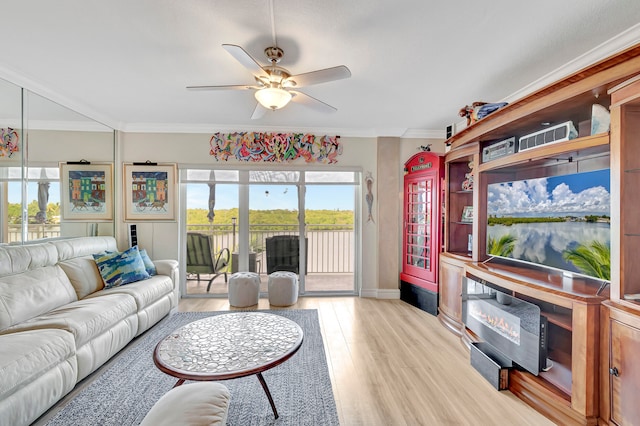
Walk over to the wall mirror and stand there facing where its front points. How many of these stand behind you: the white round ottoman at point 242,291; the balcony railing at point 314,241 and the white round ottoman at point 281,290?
0

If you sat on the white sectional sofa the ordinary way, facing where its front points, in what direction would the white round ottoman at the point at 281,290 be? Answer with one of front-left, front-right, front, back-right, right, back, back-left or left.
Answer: front-left

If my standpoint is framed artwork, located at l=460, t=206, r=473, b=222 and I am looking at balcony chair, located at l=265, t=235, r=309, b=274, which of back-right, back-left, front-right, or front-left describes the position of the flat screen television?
back-left

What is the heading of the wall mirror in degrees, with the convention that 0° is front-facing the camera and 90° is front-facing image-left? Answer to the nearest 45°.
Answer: approximately 315°

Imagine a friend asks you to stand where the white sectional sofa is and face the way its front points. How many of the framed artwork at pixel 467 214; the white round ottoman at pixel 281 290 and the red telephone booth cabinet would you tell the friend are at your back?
0

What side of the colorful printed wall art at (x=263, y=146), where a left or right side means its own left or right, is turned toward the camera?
front

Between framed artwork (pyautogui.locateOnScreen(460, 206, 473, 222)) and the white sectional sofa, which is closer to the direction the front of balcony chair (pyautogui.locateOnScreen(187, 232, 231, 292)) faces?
the framed artwork

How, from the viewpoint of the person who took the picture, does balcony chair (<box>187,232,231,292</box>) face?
facing away from the viewer and to the right of the viewer

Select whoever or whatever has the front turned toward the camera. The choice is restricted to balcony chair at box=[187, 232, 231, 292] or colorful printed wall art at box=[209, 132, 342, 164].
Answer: the colorful printed wall art

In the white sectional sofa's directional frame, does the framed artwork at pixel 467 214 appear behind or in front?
in front

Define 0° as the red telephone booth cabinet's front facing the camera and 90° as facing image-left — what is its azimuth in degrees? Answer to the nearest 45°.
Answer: approximately 45°

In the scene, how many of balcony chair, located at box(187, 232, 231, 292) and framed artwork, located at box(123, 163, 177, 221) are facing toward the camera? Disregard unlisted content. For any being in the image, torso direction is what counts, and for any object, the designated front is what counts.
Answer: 1

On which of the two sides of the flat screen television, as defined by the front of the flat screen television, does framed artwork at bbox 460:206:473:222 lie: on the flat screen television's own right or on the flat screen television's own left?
on the flat screen television's own right

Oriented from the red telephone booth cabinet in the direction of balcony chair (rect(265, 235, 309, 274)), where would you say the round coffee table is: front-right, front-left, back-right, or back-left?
front-left

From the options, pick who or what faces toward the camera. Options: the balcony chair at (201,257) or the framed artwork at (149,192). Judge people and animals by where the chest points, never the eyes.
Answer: the framed artwork

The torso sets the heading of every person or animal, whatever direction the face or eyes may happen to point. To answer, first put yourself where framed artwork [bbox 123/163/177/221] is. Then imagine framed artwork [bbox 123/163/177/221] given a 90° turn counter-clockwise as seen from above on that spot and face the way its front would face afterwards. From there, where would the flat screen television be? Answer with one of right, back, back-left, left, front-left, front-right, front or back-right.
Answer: front-right

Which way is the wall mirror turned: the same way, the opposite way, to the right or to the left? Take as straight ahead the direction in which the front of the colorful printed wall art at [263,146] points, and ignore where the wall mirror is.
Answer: to the left

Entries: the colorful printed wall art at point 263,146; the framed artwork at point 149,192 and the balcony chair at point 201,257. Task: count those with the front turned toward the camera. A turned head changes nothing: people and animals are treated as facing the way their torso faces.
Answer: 2

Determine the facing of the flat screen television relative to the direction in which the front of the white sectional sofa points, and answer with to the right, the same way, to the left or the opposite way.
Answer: the opposite way

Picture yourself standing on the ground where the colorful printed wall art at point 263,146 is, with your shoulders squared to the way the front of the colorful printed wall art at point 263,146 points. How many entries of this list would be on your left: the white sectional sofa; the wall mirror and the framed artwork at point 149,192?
0
